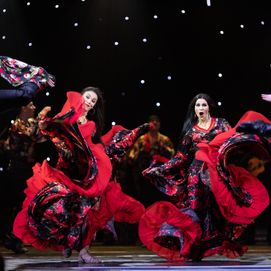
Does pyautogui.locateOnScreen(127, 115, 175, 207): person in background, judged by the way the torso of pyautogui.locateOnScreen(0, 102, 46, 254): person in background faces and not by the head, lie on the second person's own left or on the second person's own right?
on the second person's own left

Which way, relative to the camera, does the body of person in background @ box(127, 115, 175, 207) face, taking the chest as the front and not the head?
toward the camera

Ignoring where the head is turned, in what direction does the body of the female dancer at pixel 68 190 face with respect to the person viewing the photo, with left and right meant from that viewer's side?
facing the viewer and to the left of the viewer

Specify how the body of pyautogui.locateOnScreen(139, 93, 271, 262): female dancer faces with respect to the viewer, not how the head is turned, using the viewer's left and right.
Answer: facing the viewer

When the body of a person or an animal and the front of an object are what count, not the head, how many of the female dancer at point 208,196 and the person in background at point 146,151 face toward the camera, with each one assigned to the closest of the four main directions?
2

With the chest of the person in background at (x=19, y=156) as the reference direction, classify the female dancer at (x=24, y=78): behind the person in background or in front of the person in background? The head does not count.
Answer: in front

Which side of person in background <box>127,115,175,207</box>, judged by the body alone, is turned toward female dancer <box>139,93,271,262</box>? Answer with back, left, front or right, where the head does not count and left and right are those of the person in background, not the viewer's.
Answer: front

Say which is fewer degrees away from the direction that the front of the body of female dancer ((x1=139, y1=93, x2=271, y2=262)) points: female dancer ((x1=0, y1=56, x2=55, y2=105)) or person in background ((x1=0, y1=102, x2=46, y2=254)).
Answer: the female dancer

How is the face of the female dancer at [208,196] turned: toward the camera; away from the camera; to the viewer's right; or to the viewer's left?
toward the camera

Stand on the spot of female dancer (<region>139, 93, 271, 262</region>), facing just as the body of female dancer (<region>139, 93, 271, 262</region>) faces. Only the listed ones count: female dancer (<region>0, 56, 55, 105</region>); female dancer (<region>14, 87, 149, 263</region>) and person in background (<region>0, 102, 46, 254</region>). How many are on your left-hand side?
0

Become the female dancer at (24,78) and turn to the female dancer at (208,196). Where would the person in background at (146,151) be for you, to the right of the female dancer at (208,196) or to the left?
left

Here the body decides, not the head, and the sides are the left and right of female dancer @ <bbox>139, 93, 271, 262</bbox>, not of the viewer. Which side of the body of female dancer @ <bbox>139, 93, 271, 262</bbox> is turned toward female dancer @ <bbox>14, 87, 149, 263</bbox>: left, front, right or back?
right
